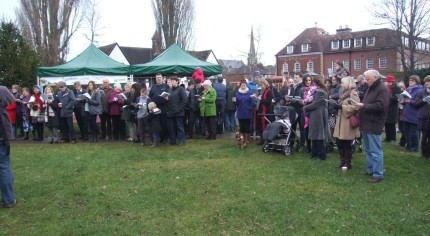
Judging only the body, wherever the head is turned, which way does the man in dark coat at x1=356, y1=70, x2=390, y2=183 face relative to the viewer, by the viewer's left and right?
facing to the left of the viewer

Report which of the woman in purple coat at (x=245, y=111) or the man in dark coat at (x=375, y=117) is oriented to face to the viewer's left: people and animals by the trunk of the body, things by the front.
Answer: the man in dark coat

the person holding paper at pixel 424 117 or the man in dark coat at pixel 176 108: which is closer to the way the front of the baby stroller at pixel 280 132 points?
the man in dark coat

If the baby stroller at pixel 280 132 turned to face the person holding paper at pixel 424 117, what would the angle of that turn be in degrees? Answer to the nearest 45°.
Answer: approximately 135° to its left

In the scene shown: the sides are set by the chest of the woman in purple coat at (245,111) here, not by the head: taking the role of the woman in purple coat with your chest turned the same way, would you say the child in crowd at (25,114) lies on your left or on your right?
on your right

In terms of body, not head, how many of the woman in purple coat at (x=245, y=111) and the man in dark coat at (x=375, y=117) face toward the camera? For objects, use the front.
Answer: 1

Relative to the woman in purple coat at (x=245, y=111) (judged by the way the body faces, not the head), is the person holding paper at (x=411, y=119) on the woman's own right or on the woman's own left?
on the woman's own left

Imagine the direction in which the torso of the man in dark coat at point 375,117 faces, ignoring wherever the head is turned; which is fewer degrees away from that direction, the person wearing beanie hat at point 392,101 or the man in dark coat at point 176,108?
the man in dark coat

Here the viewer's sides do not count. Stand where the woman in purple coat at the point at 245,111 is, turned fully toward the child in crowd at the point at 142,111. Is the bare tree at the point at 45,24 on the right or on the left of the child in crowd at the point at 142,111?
right

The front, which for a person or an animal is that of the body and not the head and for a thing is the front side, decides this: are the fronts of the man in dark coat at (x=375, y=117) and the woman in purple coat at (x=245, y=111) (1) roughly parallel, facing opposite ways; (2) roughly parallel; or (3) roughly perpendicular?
roughly perpendicular
